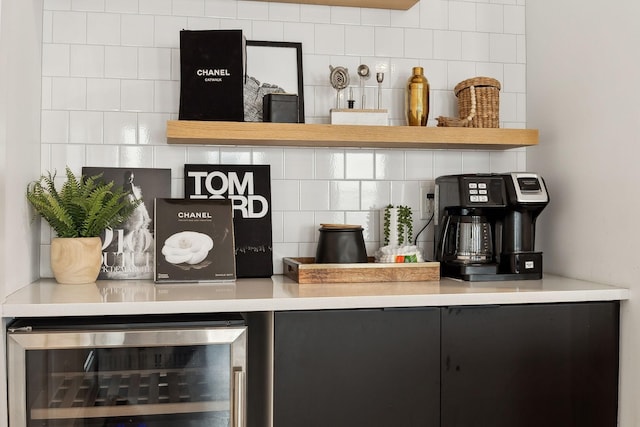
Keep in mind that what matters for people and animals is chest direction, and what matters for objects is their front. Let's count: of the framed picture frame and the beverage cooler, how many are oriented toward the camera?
2

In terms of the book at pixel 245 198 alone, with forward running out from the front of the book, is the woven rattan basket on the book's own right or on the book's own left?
on the book's own left

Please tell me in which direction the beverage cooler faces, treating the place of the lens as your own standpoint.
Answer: facing the viewer

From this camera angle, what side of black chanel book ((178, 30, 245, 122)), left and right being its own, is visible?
front

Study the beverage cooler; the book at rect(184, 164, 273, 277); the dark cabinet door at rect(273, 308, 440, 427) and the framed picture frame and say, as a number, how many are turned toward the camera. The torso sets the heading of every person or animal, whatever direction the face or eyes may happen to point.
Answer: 4

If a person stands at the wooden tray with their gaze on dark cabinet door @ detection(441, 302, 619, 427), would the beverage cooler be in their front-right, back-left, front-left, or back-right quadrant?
back-right

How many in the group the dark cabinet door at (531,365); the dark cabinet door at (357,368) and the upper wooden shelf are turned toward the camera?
3

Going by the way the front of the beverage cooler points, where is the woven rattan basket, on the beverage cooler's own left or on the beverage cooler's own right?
on the beverage cooler's own left

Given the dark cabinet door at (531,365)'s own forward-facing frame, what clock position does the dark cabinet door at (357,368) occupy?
the dark cabinet door at (357,368) is roughly at 2 o'clock from the dark cabinet door at (531,365).

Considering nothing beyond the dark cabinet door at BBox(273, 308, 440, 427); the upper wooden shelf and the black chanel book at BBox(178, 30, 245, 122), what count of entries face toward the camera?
3

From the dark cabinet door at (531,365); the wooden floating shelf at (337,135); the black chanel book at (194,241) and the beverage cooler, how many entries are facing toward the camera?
4

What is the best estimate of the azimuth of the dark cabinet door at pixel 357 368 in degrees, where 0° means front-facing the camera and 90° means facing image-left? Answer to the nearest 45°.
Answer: approximately 0°

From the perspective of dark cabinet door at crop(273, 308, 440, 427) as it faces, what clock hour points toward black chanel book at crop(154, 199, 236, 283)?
The black chanel book is roughly at 4 o'clock from the dark cabinet door.
